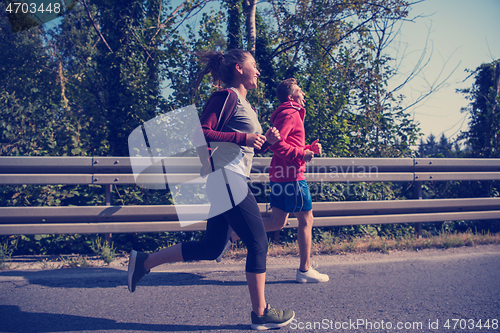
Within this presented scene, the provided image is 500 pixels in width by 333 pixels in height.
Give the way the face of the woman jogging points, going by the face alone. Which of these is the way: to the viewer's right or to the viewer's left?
to the viewer's right

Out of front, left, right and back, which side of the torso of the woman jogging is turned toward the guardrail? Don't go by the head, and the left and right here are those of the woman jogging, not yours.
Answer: left

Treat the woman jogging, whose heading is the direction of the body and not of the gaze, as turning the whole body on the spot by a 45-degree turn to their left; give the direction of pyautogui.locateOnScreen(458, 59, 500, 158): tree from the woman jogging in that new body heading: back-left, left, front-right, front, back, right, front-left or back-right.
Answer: front

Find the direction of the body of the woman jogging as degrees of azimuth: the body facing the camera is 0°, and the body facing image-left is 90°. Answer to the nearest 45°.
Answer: approximately 270°
